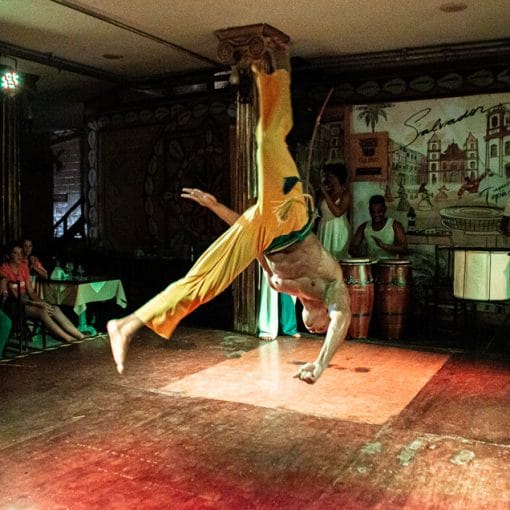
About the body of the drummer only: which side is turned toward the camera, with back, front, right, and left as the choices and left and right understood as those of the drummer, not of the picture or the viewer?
front

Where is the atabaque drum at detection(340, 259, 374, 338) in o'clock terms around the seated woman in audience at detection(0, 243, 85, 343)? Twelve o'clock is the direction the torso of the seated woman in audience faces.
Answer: The atabaque drum is roughly at 11 o'clock from the seated woman in audience.

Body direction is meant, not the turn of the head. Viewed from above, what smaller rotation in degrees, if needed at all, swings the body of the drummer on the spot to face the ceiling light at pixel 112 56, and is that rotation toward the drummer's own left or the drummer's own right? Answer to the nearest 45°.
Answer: approximately 90° to the drummer's own right

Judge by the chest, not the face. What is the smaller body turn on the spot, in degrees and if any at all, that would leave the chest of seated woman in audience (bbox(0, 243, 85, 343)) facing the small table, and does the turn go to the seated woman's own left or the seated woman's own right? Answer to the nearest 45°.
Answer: approximately 45° to the seated woman's own left

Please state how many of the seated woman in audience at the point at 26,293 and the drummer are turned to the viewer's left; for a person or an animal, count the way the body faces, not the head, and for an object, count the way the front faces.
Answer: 0

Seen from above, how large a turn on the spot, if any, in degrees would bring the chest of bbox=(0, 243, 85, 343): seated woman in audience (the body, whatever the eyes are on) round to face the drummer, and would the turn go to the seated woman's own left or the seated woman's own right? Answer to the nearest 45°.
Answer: approximately 45° to the seated woman's own left

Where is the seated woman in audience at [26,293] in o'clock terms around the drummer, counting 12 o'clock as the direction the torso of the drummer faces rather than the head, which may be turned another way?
The seated woman in audience is roughly at 2 o'clock from the drummer.

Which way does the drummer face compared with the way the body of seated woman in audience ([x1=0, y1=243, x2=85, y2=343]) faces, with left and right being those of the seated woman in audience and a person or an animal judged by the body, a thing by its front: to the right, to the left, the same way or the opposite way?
to the right

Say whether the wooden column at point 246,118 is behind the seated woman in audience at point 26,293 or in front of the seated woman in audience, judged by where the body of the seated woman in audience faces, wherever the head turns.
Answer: in front

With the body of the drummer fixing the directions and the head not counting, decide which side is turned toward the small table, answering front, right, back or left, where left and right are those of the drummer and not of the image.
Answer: right

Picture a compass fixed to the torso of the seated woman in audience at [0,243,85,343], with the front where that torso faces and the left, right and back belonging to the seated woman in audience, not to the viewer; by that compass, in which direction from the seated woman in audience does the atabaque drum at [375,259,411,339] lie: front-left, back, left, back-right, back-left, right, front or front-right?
front-left

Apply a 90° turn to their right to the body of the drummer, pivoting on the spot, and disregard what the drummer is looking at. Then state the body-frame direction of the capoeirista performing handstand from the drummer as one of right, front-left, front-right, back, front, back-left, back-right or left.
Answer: left

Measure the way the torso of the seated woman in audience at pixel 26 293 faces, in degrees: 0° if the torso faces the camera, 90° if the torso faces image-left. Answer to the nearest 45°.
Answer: approximately 315°

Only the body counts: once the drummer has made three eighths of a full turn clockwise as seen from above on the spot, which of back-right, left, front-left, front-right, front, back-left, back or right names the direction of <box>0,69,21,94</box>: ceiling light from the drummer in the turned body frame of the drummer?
front-left
